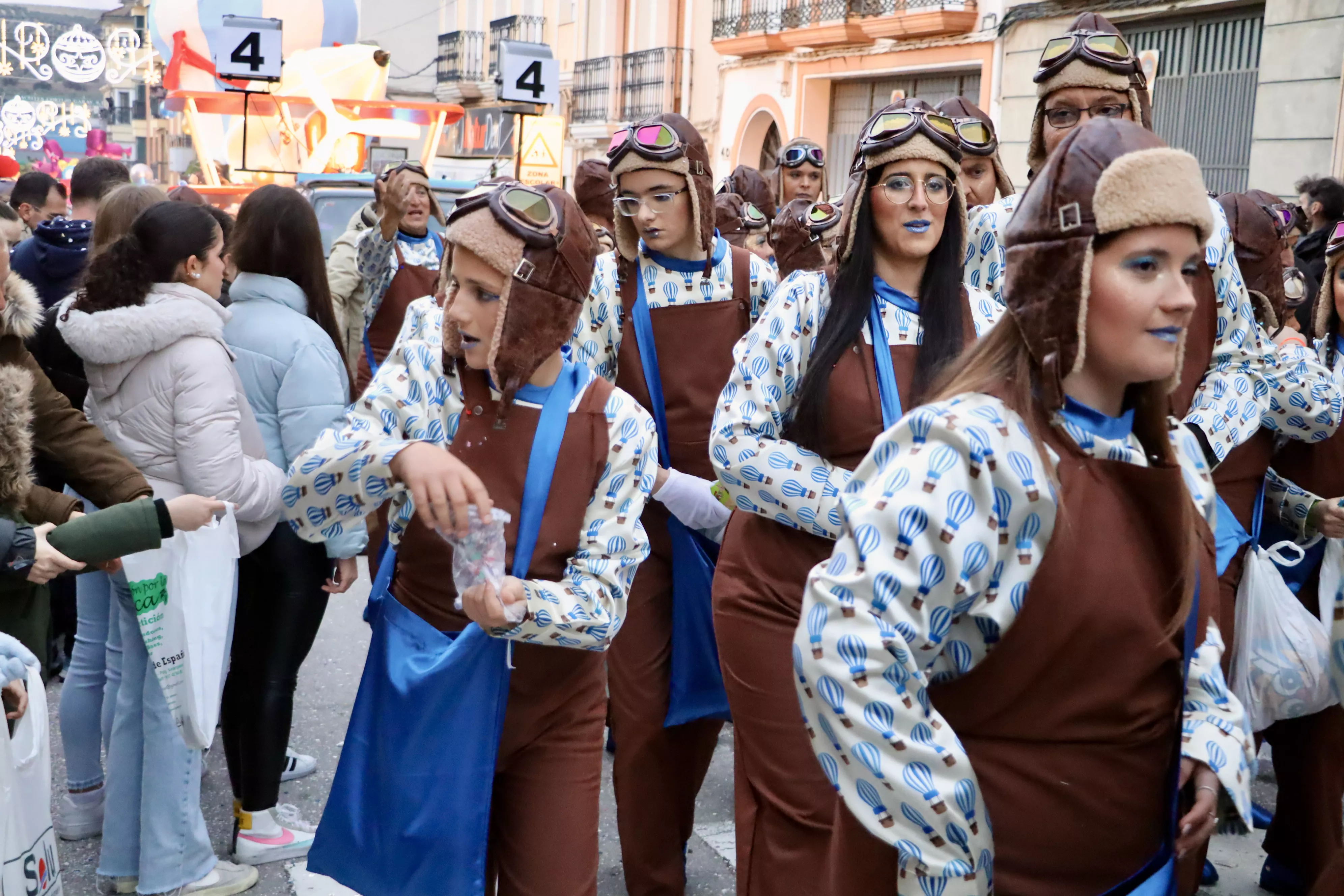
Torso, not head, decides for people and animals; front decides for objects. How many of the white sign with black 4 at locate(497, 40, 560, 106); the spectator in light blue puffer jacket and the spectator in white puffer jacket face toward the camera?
1

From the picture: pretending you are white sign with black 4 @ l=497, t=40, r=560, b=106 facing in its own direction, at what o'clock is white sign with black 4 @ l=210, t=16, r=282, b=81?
white sign with black 4 @ l=210, t=16, r=282, b=81 is roughly at 4 o'clock from white sign with black 4 @ l=497, t=40, r=560, b=106.

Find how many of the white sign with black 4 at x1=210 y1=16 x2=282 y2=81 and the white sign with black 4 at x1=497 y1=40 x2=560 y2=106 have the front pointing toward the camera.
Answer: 2

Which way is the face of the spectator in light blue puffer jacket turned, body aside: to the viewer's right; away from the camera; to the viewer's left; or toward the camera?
away from the camera

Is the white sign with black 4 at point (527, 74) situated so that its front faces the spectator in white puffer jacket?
yes

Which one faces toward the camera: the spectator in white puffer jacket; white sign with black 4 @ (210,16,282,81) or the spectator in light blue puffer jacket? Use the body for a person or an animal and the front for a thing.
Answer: the white sign with black 4

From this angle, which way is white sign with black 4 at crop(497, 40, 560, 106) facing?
toward the camera

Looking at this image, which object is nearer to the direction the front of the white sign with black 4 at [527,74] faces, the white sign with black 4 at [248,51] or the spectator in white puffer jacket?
the spectator in white puffer jacket

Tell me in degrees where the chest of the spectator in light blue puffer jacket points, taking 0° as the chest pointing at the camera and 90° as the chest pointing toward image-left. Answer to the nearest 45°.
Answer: approximately 225°

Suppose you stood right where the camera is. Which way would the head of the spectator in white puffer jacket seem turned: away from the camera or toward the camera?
away from the camera

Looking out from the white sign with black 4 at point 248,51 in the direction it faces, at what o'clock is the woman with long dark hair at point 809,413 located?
The woman with long dark hair is roughly at 12 o'clock from the white sign with black 4.

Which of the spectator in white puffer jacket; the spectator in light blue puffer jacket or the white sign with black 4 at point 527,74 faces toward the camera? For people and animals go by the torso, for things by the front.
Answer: the white sign with black 4

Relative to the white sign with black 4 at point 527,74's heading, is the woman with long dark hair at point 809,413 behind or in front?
in front

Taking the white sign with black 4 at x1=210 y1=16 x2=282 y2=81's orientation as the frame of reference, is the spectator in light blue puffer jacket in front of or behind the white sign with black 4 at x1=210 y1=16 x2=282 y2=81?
in front

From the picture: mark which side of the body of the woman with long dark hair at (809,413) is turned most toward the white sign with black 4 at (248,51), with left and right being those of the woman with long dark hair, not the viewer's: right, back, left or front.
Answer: back

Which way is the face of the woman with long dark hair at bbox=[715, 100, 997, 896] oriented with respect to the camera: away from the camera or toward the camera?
toward the camera

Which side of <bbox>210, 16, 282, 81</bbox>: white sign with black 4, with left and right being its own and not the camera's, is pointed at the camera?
front

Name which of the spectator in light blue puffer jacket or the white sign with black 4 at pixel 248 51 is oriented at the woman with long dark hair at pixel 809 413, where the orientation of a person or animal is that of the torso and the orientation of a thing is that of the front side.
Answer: the white sign with black 4
